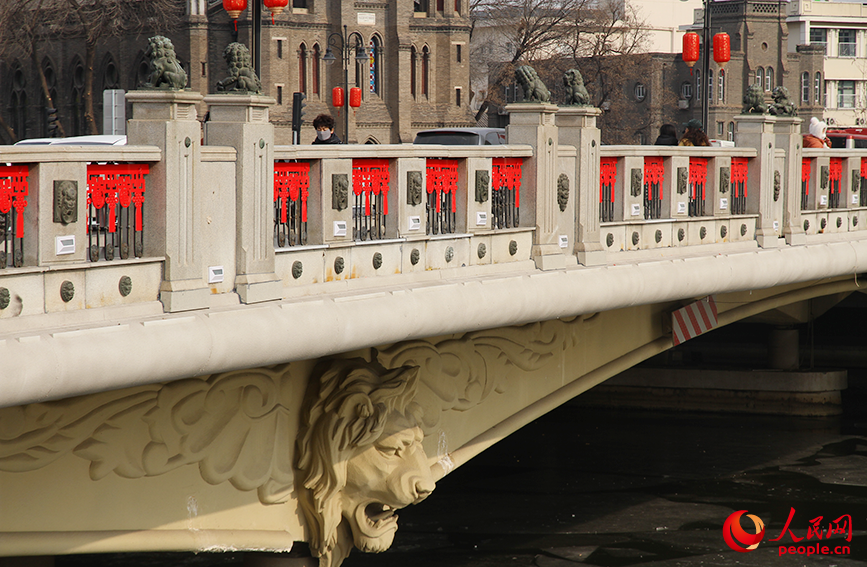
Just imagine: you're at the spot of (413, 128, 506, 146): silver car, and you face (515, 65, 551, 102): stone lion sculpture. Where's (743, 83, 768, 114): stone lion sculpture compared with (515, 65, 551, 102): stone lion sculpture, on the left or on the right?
left

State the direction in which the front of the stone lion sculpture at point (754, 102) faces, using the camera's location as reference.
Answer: facing away from the viewer and to the left of the viewer

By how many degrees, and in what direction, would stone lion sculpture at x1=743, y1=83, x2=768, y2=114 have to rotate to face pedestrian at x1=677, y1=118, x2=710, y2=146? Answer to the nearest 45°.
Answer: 0° — it already faces them

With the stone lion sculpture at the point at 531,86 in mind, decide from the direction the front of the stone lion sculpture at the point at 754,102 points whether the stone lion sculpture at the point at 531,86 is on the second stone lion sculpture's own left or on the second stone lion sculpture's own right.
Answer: on the second stone lion sculpture's own left

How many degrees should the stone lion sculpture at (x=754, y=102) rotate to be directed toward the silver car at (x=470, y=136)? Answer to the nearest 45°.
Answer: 0° — it already faces it
